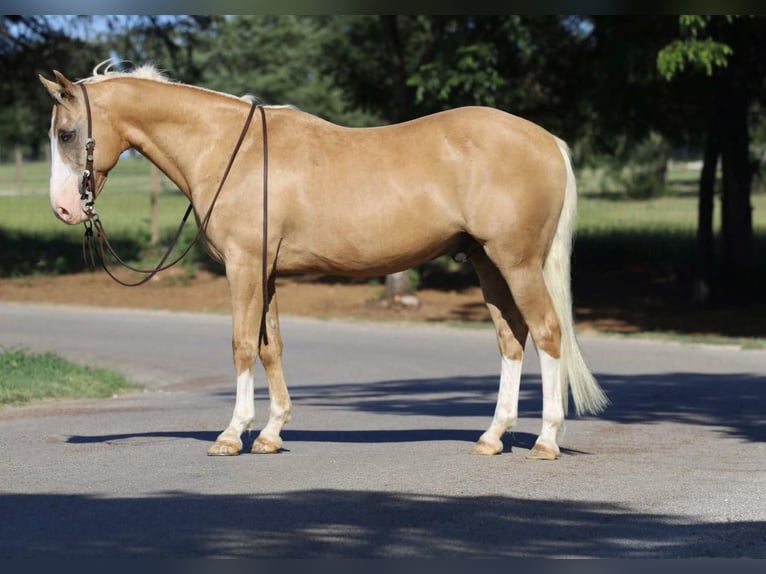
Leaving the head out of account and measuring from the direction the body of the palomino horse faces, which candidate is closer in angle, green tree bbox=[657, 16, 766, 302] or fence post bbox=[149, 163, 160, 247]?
the fence post

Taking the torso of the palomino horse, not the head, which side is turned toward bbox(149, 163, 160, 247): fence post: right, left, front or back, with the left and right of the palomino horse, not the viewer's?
right

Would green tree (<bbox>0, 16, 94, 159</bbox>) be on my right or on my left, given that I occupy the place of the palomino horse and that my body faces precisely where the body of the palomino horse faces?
on my right

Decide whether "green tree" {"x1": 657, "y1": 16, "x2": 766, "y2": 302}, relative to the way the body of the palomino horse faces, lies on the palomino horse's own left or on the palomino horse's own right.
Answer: on the palomino horse's own right

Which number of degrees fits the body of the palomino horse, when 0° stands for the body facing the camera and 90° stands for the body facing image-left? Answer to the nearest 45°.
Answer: approximately 90°
